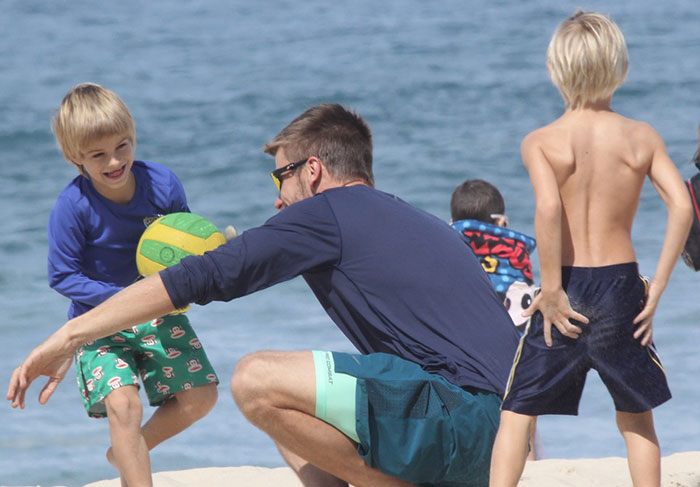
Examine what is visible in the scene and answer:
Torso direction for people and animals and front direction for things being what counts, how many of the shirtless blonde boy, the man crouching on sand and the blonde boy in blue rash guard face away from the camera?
1

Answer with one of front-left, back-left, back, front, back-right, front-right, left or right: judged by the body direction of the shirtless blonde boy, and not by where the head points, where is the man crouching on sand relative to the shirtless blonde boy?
left

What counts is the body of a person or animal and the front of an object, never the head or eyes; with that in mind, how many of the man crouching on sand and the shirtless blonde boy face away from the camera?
1

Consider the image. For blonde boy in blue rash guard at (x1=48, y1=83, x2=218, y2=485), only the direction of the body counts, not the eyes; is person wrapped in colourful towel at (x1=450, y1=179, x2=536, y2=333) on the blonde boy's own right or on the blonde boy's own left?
on the blonde boy's own left

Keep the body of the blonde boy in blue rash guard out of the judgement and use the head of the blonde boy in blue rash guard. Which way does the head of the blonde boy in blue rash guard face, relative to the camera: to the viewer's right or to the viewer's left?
to the viewer's right

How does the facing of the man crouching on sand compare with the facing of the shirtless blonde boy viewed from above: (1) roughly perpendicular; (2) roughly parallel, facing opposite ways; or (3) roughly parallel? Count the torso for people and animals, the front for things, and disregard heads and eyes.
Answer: roughly perpendicular

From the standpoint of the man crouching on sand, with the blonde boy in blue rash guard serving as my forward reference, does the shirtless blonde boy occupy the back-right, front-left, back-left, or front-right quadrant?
back-right

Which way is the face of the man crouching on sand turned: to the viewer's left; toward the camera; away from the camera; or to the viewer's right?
to the viewer's left

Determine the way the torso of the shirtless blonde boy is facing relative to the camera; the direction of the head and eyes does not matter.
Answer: away from the camera

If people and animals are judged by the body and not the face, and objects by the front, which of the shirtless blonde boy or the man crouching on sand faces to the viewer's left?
the man crouching on sand

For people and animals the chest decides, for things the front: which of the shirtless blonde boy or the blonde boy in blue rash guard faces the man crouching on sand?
the blonde boy in blue rash guard

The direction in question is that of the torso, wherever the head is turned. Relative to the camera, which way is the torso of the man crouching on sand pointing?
to the viewer's left

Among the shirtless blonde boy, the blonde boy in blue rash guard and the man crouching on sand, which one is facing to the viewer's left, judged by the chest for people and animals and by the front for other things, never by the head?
the man crouching on sand

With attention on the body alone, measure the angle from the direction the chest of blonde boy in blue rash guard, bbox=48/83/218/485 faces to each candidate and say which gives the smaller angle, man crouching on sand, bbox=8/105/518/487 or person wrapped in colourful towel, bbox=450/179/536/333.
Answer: the man crouching on sand
